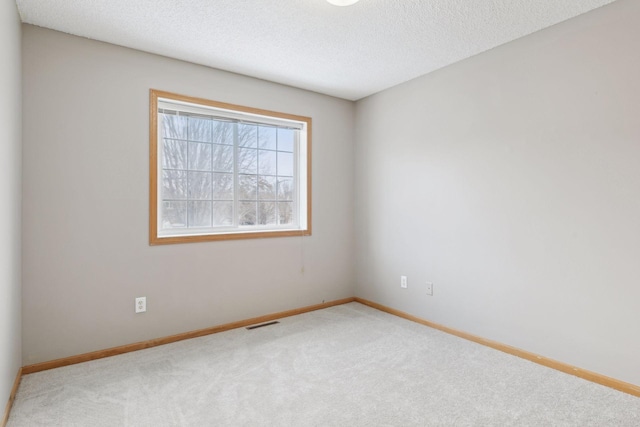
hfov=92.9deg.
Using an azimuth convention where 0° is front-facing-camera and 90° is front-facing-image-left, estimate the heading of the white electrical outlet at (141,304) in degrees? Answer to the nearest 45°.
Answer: approximately 0°

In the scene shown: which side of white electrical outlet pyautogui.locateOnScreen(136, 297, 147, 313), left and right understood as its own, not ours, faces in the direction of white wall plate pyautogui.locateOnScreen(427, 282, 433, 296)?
left

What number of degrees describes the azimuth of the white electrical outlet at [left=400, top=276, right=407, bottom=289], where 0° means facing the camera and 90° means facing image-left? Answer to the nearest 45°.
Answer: approximately 45°

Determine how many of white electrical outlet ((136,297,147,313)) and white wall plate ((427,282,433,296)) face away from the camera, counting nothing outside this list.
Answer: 0

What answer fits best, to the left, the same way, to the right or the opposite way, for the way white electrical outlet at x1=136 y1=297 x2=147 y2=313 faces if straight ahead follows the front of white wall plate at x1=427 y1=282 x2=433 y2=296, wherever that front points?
to the left

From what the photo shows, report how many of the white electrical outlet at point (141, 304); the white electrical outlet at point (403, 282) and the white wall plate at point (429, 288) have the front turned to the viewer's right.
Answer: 0

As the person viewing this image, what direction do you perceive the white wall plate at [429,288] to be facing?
facing the viewer and to the left of the viewer

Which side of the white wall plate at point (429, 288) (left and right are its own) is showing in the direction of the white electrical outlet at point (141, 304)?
front

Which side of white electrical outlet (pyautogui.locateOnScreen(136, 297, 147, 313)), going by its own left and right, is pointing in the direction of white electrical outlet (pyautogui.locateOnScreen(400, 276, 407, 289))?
left

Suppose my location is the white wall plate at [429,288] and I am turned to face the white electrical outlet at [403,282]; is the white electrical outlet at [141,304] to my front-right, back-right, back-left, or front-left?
front-left

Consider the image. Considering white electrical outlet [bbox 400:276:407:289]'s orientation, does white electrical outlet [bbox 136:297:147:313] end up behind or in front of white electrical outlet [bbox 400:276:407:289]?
in front

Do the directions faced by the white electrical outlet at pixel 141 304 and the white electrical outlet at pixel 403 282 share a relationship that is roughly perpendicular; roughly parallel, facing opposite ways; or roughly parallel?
roughly perpendicular
